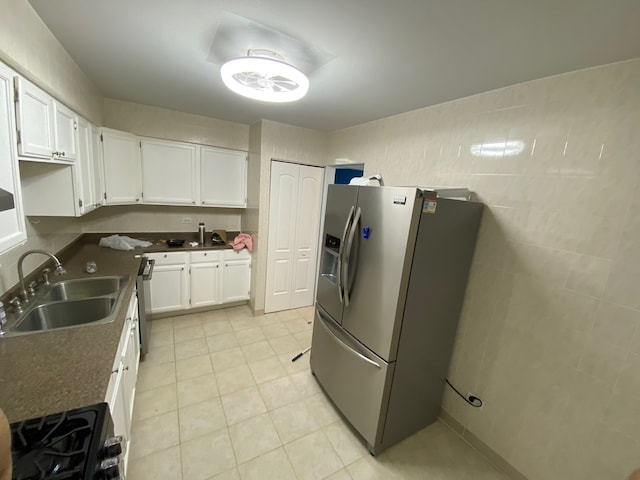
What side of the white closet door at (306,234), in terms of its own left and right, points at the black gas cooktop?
front

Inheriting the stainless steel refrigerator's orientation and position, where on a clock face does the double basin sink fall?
The double basin sink is roughly at 1 o'clock from the stainless steel refrigerator.

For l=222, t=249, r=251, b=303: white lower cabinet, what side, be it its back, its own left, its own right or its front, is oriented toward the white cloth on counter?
right

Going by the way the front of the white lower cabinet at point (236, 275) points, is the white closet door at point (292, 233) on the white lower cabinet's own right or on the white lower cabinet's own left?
on the white lower cabinet's own left

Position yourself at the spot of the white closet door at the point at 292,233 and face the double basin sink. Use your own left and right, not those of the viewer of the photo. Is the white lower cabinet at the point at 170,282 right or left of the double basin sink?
right

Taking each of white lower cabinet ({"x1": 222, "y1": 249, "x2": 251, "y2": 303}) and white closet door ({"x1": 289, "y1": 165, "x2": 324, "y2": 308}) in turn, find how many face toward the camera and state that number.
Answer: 2

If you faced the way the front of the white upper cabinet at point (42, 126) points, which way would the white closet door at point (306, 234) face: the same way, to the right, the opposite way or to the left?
to the right

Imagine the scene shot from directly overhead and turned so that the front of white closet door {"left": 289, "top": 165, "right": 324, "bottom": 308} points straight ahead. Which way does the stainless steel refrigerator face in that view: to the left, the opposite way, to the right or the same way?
to the right

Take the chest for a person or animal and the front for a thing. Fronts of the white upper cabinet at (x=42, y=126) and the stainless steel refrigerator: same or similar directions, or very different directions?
very different directions

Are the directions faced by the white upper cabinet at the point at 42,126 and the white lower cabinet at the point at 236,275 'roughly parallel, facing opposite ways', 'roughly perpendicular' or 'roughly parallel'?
roughly perpendicular

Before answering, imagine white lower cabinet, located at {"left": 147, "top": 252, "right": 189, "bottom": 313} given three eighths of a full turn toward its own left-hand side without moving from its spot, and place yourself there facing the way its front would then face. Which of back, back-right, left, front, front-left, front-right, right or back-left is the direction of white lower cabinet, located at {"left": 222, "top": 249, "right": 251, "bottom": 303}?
front-right

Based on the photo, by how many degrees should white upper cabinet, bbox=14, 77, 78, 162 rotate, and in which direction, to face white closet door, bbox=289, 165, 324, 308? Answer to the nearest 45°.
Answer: approximately 45° to its left

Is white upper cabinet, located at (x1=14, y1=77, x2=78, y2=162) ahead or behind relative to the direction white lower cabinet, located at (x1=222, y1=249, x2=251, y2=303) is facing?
ahead
